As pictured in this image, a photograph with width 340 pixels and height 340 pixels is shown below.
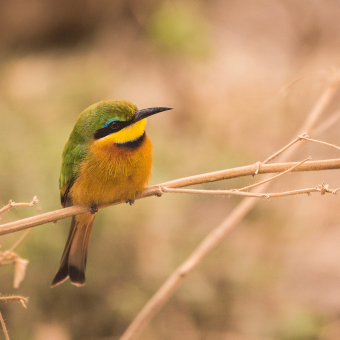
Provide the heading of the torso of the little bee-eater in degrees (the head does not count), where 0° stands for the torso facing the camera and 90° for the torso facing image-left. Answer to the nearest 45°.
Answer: approximately 315°
